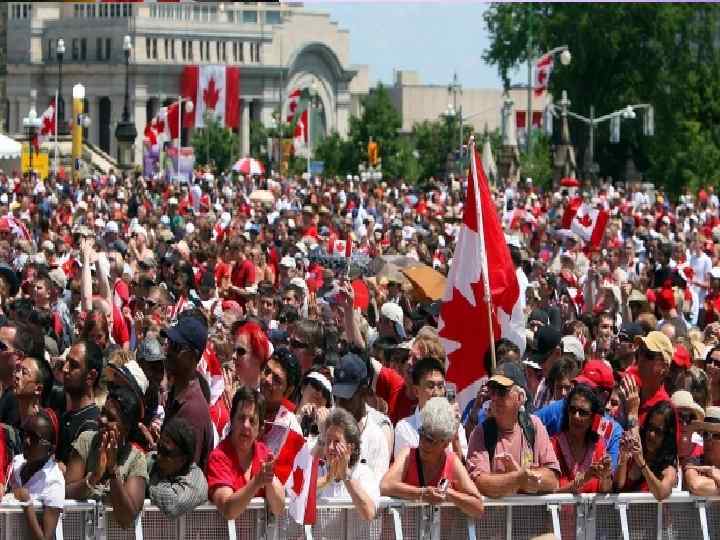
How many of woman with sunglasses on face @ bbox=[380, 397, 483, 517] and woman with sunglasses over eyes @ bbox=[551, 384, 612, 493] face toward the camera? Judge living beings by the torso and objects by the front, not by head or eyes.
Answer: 2

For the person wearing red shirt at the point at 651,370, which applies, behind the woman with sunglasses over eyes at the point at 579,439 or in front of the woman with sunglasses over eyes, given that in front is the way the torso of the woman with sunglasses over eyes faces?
behind

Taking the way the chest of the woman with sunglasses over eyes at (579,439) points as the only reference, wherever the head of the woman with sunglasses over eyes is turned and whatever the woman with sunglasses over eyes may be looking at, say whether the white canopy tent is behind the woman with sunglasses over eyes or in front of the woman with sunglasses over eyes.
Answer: behind

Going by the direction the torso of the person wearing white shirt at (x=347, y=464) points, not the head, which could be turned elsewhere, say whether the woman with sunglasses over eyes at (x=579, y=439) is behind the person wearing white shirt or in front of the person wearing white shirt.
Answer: behind
